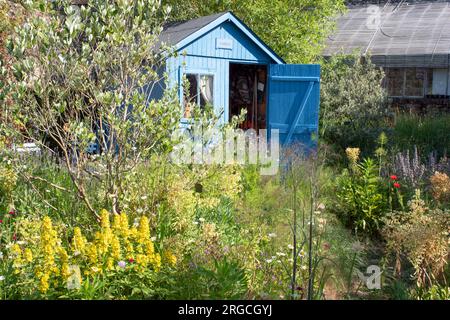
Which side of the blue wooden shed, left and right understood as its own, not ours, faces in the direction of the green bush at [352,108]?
left

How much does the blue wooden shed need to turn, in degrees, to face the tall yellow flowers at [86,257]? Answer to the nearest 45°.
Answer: approximately 45° to its right

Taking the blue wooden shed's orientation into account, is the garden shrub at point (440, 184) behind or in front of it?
in front

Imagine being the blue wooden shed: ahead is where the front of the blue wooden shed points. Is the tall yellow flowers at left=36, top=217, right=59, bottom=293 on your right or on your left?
on your right

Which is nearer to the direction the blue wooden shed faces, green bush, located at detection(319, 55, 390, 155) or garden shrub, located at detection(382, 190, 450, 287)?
the garden shrub

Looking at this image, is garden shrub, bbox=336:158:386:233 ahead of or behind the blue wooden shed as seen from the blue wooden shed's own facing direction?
ahead

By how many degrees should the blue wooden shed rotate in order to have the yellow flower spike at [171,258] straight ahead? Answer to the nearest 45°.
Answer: approximately 45° to its right

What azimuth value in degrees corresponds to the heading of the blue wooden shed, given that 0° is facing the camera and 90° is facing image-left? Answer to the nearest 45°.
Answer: approximately 315°

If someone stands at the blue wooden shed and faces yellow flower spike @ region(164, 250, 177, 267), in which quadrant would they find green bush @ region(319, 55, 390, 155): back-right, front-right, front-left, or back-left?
back-left

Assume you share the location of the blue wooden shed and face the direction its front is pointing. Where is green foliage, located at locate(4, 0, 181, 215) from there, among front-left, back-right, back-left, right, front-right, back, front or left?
front-right
